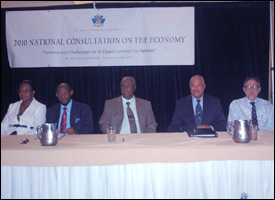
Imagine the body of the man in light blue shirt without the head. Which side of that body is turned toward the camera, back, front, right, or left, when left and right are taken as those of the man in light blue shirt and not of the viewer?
front

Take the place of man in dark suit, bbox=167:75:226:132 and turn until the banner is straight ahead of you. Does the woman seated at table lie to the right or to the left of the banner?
left

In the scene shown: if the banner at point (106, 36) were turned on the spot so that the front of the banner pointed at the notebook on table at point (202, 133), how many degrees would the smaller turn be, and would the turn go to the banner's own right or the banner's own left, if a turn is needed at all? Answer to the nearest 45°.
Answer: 0° — it already faces it

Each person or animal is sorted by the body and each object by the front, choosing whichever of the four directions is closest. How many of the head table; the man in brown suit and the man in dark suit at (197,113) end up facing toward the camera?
3

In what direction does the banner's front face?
toward the camera

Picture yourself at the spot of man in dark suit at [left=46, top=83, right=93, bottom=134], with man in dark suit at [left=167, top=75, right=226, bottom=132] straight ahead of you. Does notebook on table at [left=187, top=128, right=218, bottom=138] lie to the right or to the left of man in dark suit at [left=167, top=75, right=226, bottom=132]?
right
